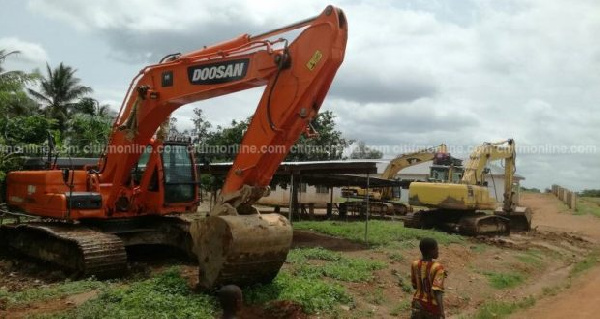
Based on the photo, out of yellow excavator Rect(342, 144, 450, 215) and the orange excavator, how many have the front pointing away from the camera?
0

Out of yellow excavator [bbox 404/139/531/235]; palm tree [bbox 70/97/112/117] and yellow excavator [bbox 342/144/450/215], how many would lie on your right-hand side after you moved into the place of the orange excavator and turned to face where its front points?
0

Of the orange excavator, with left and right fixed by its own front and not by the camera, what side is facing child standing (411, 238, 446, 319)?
front

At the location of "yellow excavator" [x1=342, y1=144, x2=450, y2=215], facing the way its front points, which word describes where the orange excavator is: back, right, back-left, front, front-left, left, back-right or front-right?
right

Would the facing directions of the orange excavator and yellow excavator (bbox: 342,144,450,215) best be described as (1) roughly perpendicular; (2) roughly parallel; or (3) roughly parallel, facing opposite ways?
roughly parallel

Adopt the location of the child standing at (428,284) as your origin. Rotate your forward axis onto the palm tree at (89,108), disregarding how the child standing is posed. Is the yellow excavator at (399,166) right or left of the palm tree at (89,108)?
right

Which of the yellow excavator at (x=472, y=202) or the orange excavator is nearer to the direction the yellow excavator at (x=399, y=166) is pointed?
the yellow excavator

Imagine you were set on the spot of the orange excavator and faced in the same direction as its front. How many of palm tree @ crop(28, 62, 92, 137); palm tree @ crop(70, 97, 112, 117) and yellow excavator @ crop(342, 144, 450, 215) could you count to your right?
0

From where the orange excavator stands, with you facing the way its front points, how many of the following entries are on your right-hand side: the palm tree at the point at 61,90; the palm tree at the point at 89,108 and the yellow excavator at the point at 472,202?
0

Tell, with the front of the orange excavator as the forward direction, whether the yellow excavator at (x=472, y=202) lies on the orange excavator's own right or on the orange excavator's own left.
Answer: on the orange excavator's own left

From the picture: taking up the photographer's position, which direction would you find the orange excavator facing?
facing the viewer and to the right of the viewer

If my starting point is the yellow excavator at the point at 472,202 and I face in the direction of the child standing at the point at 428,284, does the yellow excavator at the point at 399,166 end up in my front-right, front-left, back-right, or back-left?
back-right

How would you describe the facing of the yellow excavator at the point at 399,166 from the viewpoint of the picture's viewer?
facing to the right of the viewer

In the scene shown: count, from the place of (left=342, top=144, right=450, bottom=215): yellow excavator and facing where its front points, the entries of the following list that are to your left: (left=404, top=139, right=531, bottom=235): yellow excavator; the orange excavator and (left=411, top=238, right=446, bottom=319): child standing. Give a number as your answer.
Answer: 0

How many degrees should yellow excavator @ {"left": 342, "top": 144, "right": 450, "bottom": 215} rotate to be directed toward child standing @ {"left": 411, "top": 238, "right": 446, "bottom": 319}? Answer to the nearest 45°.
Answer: approximately 90° to its right
